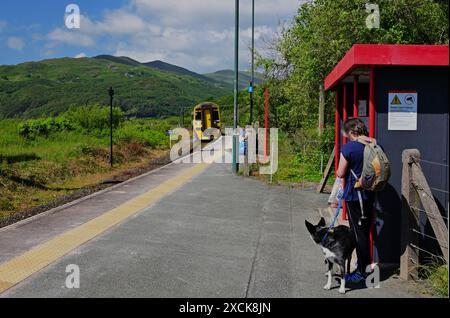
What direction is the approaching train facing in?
toward the camera

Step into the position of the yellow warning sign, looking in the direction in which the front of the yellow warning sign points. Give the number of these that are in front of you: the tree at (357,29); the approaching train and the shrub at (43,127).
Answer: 0

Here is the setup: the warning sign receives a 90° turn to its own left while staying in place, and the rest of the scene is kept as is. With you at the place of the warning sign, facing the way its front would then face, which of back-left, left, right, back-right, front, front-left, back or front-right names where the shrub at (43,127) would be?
back-left

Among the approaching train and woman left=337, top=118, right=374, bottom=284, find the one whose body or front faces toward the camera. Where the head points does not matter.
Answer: the approaching train

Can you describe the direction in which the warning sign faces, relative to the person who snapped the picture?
facing the viewer

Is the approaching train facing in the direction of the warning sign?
yes

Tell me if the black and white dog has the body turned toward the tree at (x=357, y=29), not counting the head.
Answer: no

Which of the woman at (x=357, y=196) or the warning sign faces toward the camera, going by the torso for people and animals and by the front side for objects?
the warning sign

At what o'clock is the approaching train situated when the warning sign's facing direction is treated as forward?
The approaching train is roughly at 5 o'clock from the warning sign.
